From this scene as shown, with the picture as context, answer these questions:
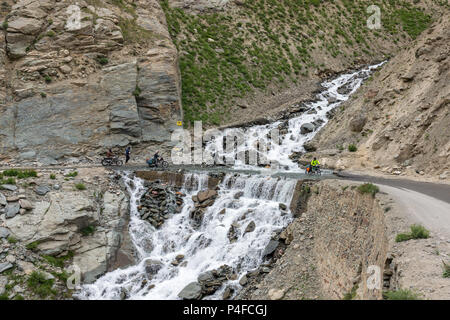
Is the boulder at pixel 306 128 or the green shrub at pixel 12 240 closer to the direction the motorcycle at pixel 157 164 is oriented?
the boulder

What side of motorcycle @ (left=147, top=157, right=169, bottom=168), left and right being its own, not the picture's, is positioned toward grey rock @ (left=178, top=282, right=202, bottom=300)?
right

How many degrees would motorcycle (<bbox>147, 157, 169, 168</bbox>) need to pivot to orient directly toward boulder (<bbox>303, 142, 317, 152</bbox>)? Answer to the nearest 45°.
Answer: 0° — it already faces it

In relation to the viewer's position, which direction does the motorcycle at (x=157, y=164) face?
facing to the right of the viewer

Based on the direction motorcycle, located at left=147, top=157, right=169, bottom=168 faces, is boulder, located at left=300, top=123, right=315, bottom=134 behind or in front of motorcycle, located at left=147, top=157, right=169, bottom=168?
in front

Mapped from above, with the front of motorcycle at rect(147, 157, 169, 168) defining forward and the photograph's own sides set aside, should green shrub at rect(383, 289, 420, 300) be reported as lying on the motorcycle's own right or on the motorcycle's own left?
on the motorcycle's own right

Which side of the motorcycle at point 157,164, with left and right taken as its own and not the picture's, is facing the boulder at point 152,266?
right

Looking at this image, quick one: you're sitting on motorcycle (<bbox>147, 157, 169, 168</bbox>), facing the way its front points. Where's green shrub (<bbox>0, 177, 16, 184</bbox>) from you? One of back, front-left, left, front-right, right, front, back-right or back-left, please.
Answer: back-right

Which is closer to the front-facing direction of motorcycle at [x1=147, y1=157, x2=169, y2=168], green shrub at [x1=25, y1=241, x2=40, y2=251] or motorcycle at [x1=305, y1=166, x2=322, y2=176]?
the motorcycle

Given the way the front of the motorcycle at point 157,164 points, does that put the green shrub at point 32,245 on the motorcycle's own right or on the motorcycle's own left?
on the motorcycle's own right

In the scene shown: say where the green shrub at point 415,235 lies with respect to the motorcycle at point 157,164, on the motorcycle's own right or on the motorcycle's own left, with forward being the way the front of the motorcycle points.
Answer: on the motorcycle's own right

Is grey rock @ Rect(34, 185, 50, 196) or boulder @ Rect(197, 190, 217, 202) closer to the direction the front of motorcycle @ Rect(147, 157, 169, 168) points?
the boulder
